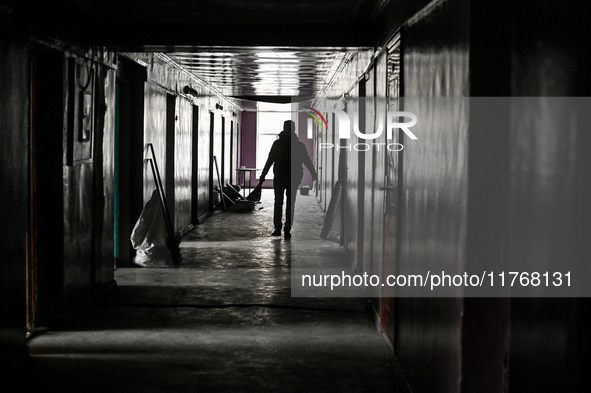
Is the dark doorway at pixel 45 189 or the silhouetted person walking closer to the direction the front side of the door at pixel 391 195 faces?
the dark doorway

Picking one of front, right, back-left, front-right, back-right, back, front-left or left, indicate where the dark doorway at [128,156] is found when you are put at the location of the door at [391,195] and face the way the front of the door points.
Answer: front-right

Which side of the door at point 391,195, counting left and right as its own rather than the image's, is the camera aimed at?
left

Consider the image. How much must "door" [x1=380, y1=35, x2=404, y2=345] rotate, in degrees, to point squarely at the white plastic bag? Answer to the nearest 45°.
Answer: approximately 45° to its right

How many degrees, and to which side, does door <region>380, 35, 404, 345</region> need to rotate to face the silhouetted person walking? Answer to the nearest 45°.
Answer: approximately 90° to its right

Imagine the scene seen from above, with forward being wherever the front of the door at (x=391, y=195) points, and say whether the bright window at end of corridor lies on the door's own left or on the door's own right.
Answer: on the door's own right
